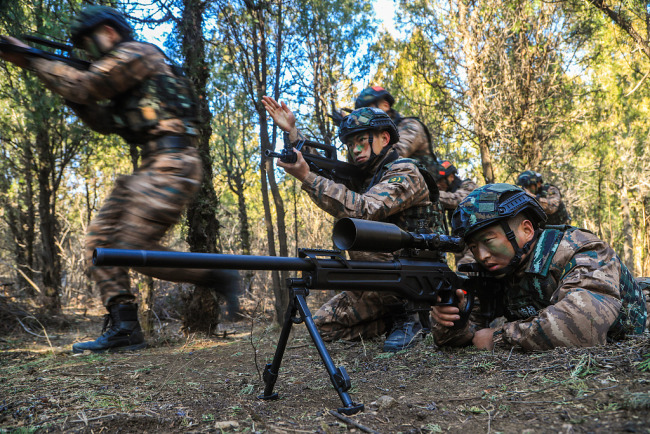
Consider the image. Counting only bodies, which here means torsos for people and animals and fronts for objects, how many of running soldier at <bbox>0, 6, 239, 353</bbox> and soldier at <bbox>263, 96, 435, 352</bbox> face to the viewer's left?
2

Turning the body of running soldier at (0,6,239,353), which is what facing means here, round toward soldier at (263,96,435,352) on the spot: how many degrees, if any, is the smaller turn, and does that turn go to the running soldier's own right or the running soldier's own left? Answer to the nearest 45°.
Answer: approximately 180°

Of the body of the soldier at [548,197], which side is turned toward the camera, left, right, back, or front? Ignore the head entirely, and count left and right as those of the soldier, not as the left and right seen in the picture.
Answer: left

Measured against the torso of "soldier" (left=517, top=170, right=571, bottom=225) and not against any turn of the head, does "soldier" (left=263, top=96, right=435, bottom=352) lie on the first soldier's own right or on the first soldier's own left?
on the first soldier's own left

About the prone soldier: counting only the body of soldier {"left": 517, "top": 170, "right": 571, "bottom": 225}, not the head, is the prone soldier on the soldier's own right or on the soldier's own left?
on the soldier's own left

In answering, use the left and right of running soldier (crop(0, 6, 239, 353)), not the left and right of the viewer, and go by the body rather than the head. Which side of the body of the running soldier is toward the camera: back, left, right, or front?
left

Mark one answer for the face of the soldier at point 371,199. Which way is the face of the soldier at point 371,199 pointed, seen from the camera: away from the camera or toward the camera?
toward the camera

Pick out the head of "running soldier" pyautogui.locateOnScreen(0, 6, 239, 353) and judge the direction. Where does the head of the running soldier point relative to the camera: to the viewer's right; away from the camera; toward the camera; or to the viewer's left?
to the viewer's left

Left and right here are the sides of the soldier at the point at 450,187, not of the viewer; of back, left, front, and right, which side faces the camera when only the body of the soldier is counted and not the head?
left

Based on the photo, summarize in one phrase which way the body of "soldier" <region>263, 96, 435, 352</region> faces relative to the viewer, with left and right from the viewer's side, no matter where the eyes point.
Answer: facing to the left of the viewer

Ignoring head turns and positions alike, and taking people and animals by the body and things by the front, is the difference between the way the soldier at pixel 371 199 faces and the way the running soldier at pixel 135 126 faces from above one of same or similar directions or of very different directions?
same or similar directions

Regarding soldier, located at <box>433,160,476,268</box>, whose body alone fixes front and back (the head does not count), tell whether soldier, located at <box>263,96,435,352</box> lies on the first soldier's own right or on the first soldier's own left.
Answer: on the first soldier's own left

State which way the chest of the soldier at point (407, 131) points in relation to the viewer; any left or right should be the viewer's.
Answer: facing to the left of the viewer
